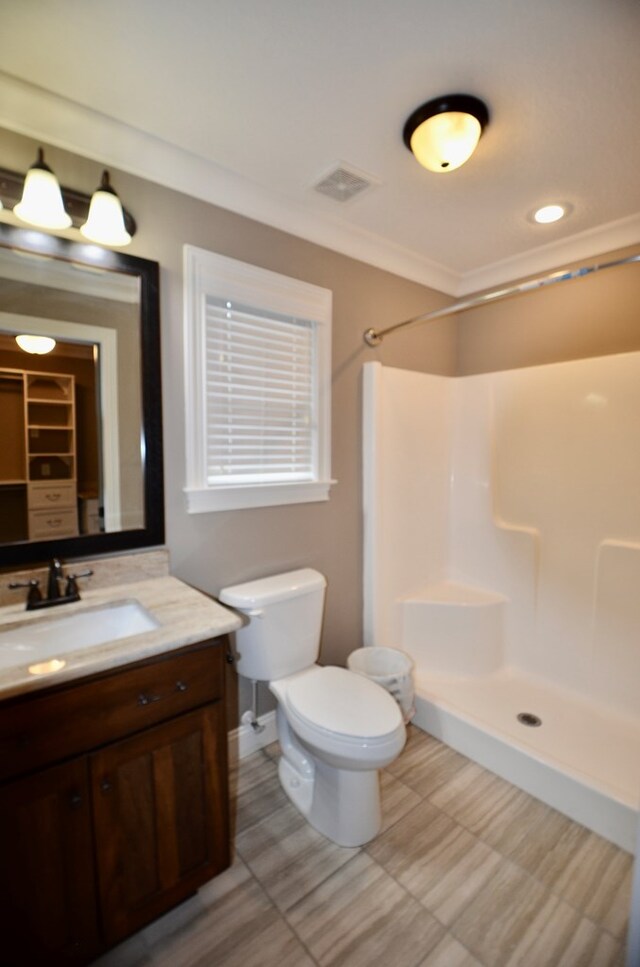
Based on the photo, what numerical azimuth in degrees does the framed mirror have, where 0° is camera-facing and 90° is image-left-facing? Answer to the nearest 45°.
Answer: approximately 315°

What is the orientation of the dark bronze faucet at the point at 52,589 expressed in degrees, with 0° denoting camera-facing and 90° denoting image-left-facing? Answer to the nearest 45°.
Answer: approximately 315°

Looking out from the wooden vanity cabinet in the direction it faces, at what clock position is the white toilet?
The white toilet is roughly at 10 o'clock from the wooden vanity cabinet.

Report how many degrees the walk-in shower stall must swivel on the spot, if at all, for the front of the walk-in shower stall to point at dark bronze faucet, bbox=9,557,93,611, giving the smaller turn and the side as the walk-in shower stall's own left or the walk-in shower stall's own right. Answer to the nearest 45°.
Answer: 0° — it already faces it
